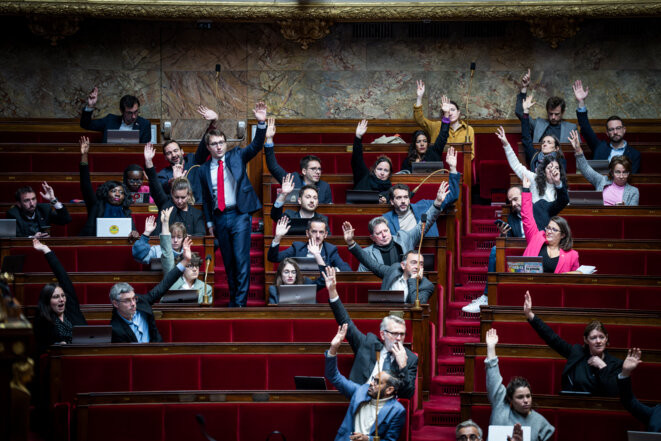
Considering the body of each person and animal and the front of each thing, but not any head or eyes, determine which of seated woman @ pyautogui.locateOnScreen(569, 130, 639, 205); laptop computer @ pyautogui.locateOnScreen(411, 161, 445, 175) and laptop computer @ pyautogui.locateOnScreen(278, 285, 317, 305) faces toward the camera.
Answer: the seated woman

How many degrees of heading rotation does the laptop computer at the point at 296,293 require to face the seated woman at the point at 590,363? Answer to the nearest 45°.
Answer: approximately 135° to its right

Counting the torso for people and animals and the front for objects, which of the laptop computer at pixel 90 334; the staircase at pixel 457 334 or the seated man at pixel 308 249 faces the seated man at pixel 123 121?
the laptop computer

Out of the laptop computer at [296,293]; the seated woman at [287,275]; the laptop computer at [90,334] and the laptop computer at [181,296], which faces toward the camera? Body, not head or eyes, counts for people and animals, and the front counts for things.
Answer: the seated woman

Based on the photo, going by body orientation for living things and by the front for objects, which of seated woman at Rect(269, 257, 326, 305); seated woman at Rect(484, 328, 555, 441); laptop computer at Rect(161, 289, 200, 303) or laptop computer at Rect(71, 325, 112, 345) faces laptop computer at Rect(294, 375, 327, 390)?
seated woman at Rect(269, 257, 326, 305)

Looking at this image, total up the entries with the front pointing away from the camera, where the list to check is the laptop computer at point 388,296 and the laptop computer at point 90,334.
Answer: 2

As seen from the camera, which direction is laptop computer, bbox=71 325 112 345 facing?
away from the camera

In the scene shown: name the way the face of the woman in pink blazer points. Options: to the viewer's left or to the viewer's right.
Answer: to the viewer's left

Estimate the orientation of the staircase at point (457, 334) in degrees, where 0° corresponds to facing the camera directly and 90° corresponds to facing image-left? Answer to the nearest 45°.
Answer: approximately 0°

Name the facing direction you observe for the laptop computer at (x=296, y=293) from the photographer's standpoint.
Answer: facing away from the viewer

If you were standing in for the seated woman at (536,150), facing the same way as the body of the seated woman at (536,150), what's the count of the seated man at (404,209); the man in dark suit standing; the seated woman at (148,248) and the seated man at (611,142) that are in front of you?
3

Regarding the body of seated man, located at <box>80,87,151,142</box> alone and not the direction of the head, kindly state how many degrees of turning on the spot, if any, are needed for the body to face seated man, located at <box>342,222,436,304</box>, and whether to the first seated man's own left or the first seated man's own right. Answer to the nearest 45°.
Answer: approximately 45° to the first seated man's own left

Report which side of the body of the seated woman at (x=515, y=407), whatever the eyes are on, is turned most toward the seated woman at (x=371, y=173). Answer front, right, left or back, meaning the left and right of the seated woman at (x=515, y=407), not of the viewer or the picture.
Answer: back
